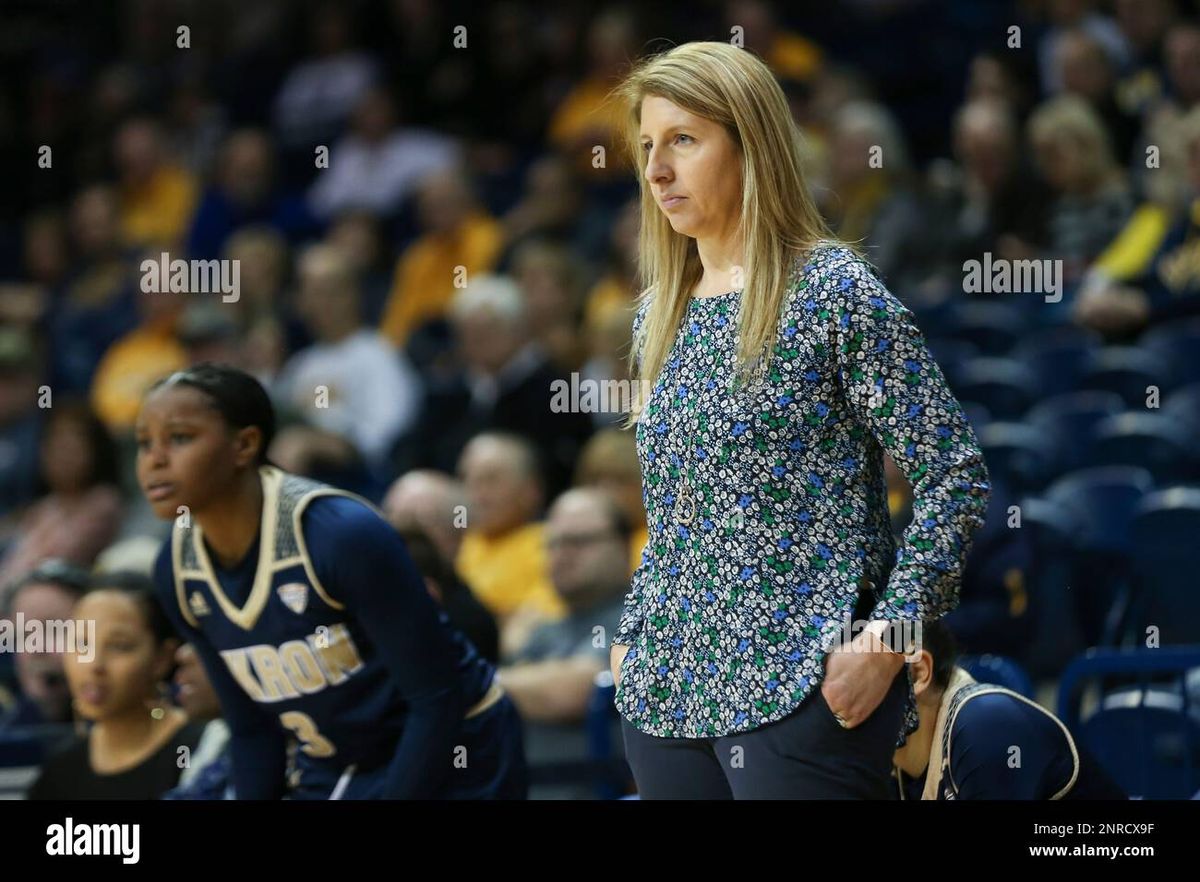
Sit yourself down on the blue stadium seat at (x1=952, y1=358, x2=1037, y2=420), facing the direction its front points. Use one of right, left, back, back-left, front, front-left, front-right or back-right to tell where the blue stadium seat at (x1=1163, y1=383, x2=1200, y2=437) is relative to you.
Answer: left

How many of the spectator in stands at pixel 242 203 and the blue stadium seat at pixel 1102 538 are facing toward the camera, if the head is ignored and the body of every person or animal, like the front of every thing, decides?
2

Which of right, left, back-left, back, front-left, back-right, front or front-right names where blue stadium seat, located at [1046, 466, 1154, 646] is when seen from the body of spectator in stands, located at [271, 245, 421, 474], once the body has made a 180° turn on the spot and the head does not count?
right

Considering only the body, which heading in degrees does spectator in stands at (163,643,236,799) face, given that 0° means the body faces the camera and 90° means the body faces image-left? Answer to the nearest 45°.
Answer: approximately 45°

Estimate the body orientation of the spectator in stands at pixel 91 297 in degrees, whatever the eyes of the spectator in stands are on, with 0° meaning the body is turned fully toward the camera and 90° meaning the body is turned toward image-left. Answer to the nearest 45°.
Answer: approximately 45°

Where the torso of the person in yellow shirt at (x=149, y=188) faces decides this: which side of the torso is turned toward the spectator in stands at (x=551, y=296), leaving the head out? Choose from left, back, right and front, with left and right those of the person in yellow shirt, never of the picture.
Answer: left

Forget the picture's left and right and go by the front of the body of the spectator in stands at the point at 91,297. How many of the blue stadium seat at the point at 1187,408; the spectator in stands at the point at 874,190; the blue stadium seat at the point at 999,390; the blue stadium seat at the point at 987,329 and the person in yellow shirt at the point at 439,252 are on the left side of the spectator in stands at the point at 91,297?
5

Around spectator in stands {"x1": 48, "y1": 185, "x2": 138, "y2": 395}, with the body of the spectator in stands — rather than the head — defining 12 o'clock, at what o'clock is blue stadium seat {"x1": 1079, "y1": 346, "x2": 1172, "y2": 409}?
The blue stadium seat is roughly at 9 o'clock from the spectator in stands.

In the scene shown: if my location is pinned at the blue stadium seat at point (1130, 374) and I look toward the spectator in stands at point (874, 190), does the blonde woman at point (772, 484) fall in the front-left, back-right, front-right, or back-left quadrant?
back-left

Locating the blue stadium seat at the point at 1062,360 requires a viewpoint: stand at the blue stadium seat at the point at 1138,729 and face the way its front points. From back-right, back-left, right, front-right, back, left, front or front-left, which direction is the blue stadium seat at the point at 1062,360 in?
back
